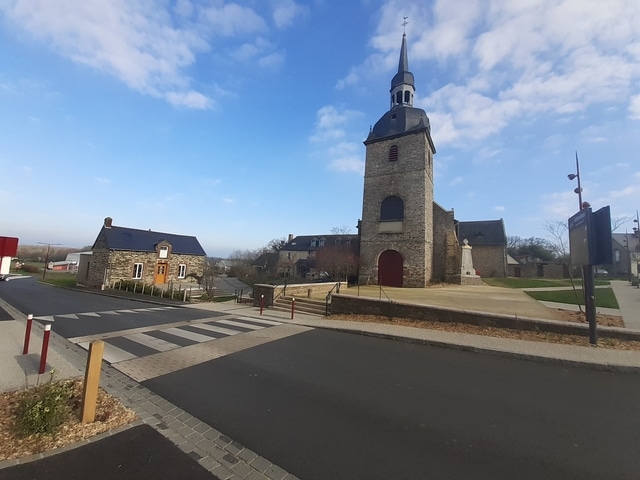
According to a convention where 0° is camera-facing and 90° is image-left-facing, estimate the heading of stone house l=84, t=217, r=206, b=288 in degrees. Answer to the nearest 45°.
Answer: approximately 315°

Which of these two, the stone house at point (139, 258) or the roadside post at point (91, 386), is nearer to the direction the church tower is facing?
the roadside post

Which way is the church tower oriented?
toward the camera

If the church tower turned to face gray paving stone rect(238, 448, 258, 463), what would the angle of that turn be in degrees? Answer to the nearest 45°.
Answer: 0° — it already faces it

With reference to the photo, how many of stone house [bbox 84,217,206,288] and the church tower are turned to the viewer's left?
0

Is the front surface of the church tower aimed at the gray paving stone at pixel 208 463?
yes

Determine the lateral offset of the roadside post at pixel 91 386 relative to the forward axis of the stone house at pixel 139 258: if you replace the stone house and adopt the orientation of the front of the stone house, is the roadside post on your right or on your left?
on your right

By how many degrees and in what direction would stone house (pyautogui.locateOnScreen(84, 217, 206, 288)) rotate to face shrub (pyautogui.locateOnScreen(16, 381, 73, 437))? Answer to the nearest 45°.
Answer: approximately 45° to its right

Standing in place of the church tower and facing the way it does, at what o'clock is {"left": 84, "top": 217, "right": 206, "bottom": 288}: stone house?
The stone house is roughly at 3 o'clock from the church tower.

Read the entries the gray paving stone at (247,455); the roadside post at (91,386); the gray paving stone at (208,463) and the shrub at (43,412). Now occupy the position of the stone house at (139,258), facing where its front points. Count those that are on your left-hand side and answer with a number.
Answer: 0

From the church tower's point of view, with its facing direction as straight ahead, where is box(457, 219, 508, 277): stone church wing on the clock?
The stone church wing is roughly at 7 o'clock from the church tower.

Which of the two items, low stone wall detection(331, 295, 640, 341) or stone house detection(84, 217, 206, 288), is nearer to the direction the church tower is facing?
the low stone wall

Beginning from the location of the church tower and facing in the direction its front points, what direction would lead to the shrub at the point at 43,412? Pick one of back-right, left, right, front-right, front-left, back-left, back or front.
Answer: front

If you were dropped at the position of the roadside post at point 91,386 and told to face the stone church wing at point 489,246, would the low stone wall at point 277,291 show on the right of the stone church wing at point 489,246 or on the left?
left

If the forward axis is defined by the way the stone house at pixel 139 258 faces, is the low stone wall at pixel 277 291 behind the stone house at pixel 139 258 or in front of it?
in front

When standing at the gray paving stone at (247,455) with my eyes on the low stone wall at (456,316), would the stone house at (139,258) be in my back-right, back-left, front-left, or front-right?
front-left

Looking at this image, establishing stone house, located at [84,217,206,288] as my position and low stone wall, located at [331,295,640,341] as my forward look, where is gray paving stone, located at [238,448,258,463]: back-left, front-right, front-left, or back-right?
front-right
